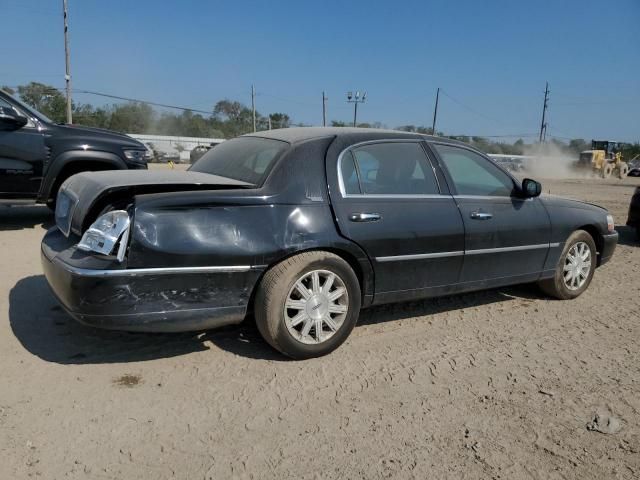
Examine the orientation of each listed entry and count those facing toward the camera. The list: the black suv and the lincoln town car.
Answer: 0

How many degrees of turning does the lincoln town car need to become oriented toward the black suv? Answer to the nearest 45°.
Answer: approximately 90° to its left

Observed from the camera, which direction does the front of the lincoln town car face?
facing away from the viewer and to the right of the viewer

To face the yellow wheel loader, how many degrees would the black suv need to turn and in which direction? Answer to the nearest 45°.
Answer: approximately 45° to its left

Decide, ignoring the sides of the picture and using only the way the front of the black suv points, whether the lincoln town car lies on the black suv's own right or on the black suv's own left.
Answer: on the black suv's own right

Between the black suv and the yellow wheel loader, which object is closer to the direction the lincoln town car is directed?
the yellow wheel loader

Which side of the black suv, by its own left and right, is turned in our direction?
right

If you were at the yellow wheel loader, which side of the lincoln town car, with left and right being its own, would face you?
front
